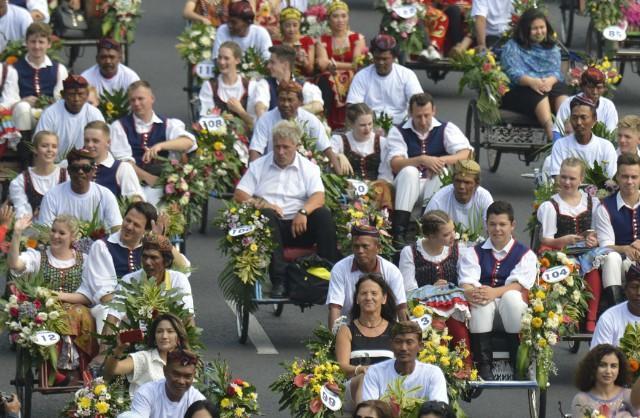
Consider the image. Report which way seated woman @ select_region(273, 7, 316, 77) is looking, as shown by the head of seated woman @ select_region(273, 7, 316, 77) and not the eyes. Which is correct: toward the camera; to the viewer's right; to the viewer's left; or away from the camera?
toward the camera

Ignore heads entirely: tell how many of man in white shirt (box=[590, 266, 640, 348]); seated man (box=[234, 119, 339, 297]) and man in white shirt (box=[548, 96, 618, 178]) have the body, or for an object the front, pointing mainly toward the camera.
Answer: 3

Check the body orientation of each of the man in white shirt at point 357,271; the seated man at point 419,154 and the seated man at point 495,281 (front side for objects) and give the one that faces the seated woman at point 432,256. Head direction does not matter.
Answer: the seated man at point 419,154

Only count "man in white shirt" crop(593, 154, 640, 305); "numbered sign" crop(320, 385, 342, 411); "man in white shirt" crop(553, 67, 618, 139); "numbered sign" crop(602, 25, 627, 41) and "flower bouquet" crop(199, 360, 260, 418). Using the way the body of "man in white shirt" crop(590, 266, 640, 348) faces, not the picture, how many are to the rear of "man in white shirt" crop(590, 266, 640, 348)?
3

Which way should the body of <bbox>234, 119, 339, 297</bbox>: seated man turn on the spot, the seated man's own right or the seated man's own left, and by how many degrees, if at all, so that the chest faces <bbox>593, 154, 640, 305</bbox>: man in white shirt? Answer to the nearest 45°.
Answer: approximately 90° to the seated man's own left

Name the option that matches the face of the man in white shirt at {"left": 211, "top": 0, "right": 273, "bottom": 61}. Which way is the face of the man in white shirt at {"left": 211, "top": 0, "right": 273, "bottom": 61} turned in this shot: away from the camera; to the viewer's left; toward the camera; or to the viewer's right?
toward the camera

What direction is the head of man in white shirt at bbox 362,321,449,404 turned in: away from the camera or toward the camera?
toward the camera

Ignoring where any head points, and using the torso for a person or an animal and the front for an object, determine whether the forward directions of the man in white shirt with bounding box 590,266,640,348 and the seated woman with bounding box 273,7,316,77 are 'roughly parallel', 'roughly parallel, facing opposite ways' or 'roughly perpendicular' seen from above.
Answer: roughly parallel

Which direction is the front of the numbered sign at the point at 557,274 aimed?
toward the camera

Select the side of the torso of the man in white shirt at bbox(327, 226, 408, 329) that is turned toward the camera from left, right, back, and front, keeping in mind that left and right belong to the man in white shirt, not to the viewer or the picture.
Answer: front

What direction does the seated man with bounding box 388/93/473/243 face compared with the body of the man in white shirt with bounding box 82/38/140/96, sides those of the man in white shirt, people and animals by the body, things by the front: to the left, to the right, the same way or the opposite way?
the same way

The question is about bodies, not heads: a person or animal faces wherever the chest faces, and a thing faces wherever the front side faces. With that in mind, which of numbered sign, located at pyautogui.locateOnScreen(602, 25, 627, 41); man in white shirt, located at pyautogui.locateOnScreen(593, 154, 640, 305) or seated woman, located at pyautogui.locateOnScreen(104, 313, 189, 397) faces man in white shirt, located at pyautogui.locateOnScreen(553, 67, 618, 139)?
the numbered sign

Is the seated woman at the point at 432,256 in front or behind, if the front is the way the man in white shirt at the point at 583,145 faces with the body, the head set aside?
in front

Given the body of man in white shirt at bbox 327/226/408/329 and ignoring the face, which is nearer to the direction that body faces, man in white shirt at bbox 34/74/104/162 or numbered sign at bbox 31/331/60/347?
the numbered sign

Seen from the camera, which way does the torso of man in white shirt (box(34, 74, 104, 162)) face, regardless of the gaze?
toward the camera

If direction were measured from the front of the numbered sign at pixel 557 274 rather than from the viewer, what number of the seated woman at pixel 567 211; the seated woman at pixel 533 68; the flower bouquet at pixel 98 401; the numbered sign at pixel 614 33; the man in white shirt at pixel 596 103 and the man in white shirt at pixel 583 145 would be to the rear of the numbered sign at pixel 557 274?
5

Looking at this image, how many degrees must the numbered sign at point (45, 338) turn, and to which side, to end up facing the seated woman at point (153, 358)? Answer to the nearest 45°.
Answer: approximately 45° to its left

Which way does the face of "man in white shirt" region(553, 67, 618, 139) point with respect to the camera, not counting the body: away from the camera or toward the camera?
toward the camera

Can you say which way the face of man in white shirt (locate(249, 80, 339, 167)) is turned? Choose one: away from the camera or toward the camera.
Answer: toward the camera

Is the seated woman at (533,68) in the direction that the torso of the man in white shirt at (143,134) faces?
no
